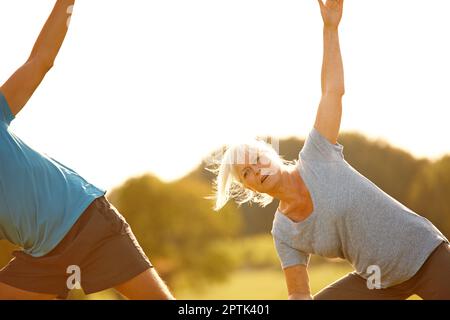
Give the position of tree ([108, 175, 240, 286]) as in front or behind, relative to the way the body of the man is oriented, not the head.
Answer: behind

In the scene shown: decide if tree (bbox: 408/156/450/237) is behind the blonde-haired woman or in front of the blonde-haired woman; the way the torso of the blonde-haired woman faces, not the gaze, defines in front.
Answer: behind

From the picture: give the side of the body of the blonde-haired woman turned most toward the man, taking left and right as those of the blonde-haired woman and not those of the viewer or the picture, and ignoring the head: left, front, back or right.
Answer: right

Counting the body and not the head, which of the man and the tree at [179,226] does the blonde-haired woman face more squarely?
the man

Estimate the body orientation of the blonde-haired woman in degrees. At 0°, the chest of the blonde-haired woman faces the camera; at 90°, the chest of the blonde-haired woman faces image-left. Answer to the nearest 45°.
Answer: approximately 0°

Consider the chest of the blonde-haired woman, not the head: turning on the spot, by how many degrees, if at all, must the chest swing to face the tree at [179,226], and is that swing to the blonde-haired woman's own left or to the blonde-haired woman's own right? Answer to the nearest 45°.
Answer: approximately 180°

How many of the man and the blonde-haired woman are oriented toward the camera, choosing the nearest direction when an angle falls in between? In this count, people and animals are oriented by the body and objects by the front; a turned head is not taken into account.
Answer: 2

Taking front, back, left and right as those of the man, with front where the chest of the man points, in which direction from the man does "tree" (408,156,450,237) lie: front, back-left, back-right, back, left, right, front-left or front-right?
back-left

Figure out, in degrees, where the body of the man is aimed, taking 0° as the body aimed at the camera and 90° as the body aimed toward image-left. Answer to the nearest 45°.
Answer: approximately 0°

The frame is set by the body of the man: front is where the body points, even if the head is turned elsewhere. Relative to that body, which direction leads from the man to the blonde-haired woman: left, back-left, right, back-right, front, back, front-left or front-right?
left
